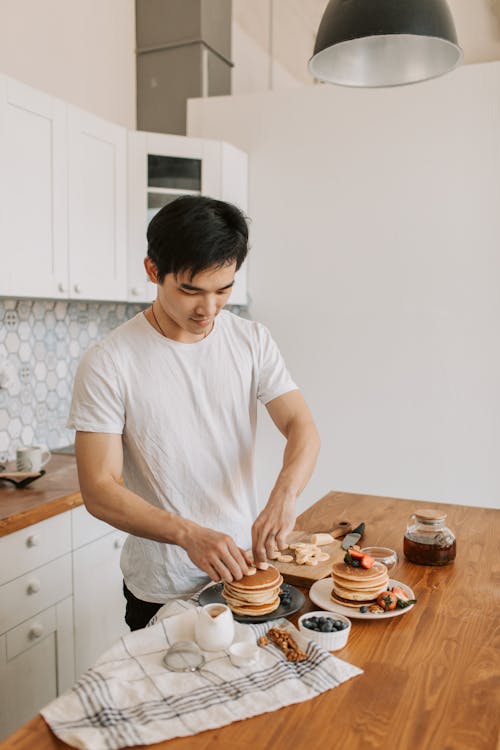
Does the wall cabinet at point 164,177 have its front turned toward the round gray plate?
yes

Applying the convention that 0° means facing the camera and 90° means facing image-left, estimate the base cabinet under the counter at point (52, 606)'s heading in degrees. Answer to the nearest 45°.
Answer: approximately 315°

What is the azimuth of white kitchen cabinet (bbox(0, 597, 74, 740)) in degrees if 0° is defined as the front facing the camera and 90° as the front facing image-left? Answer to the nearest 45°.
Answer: approximately 315°

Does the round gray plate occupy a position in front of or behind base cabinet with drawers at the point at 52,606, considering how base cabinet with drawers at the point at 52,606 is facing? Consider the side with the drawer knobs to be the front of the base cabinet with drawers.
in front

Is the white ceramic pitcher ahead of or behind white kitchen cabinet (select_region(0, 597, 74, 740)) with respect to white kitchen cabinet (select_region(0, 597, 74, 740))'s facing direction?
ahead

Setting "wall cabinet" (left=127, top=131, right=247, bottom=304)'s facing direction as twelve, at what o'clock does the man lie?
The man is roughly at 12 o'clock from the wall cabinet.

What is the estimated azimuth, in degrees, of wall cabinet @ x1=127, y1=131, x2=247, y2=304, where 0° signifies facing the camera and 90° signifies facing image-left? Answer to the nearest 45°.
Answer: approximately 0°

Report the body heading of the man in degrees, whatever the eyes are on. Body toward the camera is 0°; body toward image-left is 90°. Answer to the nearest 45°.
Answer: approximately 315°
